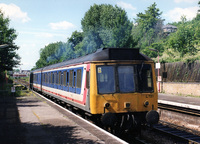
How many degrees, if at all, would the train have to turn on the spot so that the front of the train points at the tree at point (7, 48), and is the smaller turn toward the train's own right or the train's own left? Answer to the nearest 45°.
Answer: approximately 180°

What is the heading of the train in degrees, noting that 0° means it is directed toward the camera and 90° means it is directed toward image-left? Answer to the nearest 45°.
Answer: approximately 315°

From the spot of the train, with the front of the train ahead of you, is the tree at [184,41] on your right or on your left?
on your left
